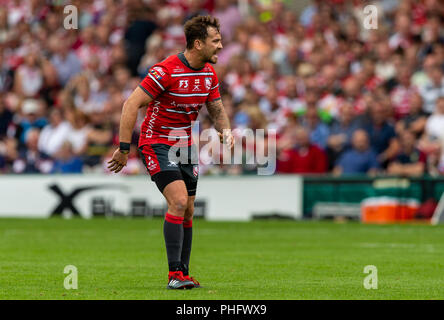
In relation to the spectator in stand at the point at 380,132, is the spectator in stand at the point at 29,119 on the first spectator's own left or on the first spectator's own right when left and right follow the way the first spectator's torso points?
on the first spectator's own right

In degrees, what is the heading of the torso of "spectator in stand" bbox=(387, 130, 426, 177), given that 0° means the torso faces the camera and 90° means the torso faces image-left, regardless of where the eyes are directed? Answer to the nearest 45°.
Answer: approximately 0°
